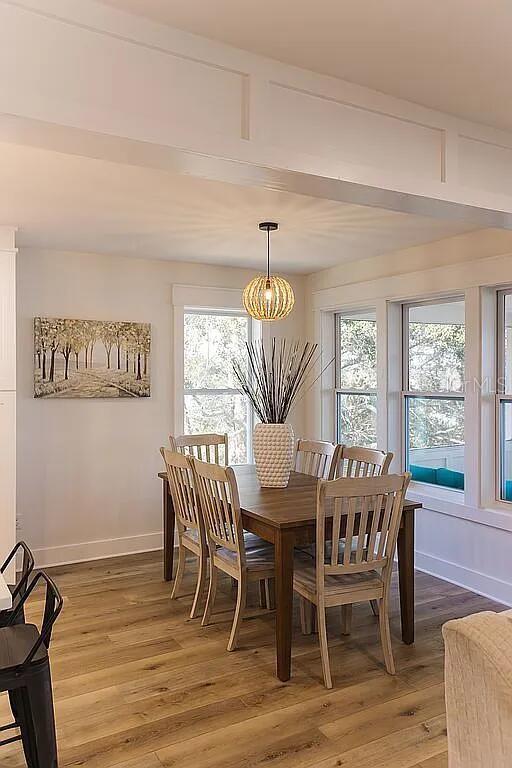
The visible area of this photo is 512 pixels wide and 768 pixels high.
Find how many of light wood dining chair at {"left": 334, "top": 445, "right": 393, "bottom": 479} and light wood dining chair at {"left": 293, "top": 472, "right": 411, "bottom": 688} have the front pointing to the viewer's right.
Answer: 0

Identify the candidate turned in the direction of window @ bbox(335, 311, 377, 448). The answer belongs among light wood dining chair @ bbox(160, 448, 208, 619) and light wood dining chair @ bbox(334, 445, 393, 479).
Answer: light wood dining chair @ bbox(160, 448, 208, 619)

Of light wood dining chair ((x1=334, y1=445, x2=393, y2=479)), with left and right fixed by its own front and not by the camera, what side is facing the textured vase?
front

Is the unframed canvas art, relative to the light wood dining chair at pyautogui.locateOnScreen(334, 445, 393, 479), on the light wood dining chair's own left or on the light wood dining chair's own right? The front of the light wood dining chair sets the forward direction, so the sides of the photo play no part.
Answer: on the light wood dining chair's own right

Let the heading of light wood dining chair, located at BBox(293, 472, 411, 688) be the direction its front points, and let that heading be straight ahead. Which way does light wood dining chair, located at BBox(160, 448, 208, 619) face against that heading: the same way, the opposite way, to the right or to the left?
to the right

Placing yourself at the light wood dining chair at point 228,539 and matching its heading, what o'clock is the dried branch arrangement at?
The dried branch arrangement is roughly at 11 o'clock from the light wood dining chair.

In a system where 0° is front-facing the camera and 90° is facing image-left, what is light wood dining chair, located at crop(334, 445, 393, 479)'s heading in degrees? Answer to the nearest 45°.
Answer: approximately 45°

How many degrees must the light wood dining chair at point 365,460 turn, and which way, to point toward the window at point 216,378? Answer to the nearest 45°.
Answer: approximately 90° to its right

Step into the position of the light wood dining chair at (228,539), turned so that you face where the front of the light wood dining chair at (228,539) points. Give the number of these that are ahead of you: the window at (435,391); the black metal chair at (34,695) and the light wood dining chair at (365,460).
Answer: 2

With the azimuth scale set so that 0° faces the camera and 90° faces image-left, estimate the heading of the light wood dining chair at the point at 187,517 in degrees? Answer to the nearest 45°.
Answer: approximately 225°

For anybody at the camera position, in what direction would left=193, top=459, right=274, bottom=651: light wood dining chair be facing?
facing away from the viewer and to the right of the viewer

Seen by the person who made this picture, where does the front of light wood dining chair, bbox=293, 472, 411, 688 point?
facing away from the viewer and to the left of the viewer

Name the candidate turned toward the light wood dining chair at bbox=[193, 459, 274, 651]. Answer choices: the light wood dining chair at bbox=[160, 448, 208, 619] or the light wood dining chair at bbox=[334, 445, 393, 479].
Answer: the light wood dining chair at bbox=[334, 445, 393, 479]

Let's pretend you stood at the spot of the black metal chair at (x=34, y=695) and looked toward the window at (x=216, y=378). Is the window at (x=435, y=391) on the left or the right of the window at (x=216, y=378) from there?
right
